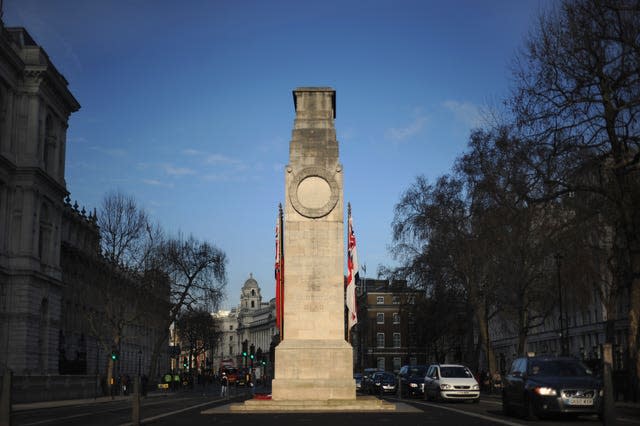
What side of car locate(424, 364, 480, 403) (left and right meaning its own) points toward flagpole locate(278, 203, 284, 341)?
right

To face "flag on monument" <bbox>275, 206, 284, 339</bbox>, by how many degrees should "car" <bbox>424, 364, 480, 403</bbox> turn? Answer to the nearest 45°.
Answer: approximately 90° to its right

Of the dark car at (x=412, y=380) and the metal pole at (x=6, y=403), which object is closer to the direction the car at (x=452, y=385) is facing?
the metal pole

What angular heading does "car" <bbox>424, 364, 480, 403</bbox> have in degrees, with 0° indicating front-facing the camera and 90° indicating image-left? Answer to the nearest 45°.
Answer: approximately 315°

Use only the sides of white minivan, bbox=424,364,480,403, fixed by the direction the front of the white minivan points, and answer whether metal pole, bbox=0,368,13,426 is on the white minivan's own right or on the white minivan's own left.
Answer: on the white minivan's own right

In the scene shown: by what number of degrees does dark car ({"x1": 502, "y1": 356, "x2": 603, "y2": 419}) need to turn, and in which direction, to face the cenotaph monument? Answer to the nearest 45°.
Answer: approximately 180°

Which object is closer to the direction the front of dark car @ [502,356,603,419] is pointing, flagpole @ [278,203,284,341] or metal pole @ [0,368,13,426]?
the metal pole
